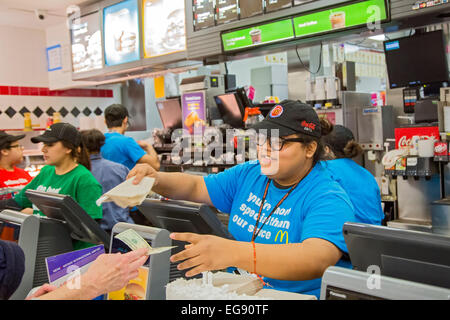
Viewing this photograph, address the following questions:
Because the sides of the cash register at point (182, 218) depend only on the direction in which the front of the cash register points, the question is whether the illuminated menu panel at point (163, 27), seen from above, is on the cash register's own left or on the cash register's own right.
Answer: on the cash register's own left

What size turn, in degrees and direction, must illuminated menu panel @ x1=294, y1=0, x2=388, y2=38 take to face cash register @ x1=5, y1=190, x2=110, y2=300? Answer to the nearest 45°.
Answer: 0° — it already faces it

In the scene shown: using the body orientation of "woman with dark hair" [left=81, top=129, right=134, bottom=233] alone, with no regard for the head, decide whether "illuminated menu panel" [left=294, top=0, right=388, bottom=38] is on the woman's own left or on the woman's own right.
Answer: on the woman's own right

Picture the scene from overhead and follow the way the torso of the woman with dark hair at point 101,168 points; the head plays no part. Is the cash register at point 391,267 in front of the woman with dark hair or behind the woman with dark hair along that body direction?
behind

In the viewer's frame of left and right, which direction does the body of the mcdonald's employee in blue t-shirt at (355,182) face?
facing away from the viewer and to the left of the viewer

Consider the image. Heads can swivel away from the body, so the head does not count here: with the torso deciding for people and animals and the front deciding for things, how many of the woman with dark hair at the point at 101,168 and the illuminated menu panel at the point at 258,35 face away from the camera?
1

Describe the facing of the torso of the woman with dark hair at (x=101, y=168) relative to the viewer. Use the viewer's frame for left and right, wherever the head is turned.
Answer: facing away from the viewer

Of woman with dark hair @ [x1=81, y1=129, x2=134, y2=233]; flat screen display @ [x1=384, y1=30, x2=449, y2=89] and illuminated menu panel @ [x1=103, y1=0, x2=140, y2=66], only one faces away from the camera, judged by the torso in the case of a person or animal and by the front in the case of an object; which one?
the woman with dark hair

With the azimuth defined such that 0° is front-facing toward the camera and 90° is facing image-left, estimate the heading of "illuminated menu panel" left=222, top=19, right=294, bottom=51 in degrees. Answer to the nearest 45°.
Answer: approximately 45°

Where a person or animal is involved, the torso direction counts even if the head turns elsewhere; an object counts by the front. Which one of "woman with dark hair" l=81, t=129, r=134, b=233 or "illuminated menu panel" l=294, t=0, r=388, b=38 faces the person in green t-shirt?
the illuminated menu panel

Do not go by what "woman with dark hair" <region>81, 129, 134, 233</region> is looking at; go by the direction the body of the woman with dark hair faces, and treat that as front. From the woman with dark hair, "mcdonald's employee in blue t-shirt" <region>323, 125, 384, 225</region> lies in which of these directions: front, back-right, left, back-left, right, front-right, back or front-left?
back-right
